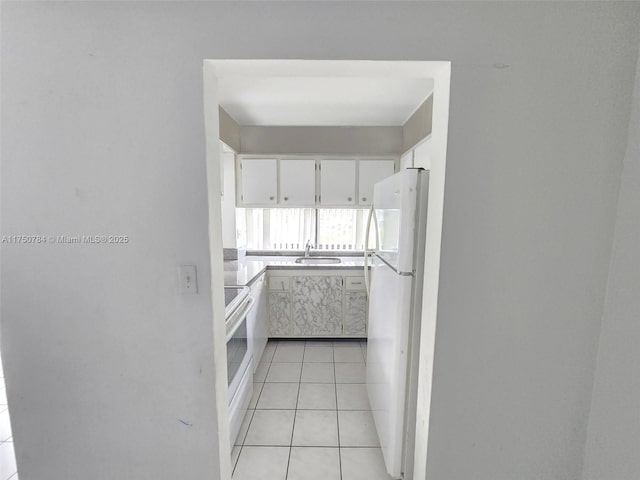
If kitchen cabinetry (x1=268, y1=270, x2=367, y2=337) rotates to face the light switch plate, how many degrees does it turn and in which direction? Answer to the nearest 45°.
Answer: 0° — it already faces it

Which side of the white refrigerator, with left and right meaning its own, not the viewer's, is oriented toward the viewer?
left

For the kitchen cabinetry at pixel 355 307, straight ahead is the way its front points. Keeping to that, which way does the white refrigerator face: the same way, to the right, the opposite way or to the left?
to the right

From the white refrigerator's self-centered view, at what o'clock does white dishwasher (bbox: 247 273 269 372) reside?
The white dishwasher is roughly at 1 o'clock from the white refrigerator.

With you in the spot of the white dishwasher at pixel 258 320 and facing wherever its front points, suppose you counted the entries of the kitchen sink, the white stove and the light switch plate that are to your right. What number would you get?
2

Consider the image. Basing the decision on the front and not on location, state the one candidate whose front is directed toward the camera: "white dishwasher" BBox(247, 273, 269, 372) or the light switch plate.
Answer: the light switch plate

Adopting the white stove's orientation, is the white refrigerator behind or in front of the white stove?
in front

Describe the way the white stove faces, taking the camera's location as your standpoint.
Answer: facing to the right of the viewer

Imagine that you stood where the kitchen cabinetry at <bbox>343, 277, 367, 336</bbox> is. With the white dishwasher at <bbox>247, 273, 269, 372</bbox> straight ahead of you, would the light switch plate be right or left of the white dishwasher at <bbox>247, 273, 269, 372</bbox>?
left

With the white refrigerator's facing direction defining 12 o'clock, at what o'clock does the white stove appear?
The white stove is roughly at 12 o'clock from the white refrigerator.

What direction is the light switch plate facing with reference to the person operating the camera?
facing the viewer

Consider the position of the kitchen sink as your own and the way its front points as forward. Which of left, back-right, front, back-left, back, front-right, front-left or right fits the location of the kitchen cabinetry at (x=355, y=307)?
front-left

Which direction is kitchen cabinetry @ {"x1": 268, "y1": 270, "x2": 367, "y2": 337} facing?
toward the camera

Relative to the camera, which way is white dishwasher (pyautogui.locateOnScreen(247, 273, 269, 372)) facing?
to the viewer's right
